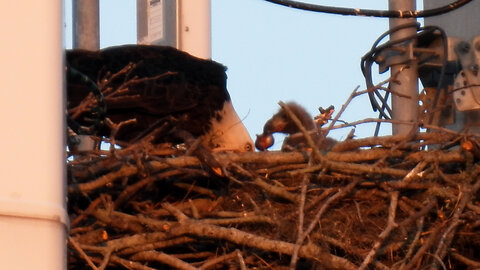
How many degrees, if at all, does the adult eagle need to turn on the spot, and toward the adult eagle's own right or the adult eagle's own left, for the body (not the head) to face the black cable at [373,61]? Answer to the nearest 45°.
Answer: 0° — it already faces it

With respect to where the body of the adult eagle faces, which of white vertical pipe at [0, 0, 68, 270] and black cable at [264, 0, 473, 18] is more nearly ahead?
the black cable

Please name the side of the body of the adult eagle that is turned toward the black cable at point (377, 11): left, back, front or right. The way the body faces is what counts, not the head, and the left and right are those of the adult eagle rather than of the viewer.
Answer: front

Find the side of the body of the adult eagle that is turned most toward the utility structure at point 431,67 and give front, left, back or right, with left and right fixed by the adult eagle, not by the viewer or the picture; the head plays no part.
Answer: front

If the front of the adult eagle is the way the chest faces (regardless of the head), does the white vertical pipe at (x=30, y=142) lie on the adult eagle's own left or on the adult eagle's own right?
on the adult eagle's own right

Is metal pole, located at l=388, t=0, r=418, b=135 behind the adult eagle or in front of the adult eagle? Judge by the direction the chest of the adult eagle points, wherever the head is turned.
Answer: in front

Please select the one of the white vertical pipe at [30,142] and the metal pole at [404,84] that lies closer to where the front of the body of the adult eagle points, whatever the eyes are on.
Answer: the metal pole

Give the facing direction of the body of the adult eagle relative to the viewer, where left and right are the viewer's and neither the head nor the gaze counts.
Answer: facing to the right of the viewer
